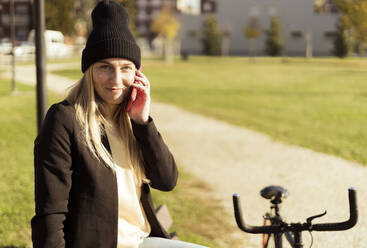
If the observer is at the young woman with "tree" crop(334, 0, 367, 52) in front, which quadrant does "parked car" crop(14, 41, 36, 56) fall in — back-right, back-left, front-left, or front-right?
front-left

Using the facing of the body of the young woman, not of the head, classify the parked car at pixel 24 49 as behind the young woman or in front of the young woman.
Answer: behind

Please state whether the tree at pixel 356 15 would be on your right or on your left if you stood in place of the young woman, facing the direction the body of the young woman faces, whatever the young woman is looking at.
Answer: on your left

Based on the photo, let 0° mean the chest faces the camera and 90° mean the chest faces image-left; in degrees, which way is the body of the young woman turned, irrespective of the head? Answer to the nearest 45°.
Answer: approximately 315°

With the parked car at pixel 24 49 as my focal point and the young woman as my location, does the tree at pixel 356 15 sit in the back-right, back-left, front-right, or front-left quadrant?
front-right
